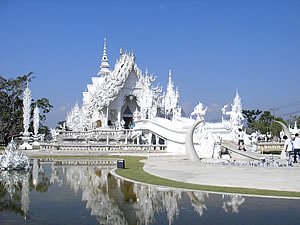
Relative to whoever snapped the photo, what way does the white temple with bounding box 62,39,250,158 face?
facing the viewer and to the right of the viewer

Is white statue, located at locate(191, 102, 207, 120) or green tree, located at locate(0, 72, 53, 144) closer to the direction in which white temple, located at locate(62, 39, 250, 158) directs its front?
the white statue

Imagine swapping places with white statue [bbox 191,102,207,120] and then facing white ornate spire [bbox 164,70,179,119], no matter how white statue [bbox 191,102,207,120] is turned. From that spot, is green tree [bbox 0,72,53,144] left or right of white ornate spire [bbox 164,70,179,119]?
left

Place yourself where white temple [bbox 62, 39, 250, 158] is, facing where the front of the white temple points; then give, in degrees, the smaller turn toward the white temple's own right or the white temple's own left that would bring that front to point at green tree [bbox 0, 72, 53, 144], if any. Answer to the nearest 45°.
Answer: approximately 135° to the white temple's own right
